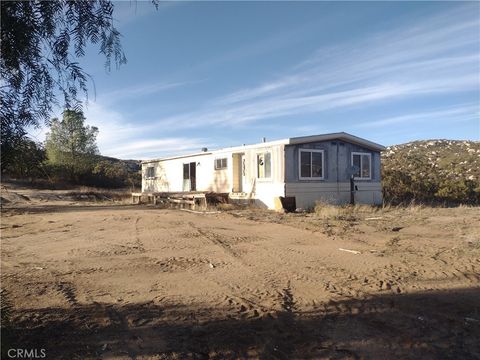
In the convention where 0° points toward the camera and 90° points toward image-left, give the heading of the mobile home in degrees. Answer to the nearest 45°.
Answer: approximately 45°

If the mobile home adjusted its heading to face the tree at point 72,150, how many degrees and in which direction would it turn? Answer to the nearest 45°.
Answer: approximately 90° to its right
